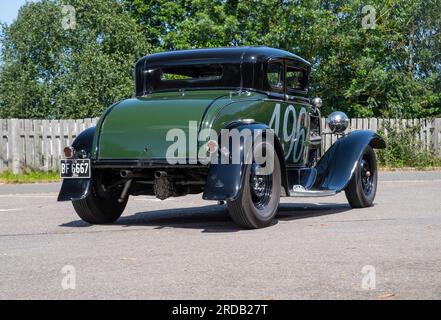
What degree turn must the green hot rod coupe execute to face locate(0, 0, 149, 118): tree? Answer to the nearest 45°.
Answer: approximately 45° to its left

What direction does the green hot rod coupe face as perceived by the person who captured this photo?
facing away from the viewer and to the right of the viewer
